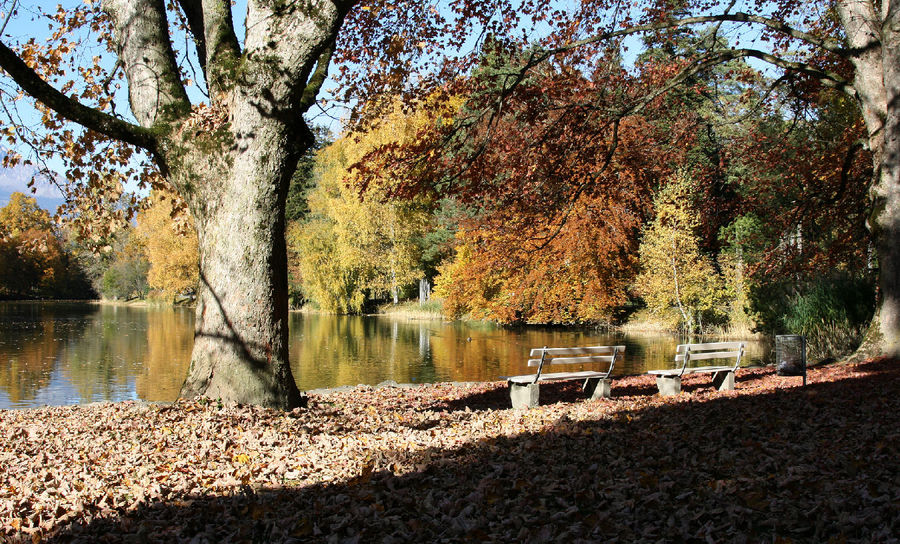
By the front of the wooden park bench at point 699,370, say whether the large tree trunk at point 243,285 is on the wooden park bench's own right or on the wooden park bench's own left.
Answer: on the wooden park bench's own left

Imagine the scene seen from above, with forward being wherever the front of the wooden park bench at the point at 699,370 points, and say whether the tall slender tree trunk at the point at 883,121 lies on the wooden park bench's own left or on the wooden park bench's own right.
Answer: on the wooden park bench's own right

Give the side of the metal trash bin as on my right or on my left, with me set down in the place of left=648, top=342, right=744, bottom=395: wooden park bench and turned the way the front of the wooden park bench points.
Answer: on my right

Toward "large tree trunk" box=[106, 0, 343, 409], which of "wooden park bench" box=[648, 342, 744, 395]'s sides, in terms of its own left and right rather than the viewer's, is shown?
left
